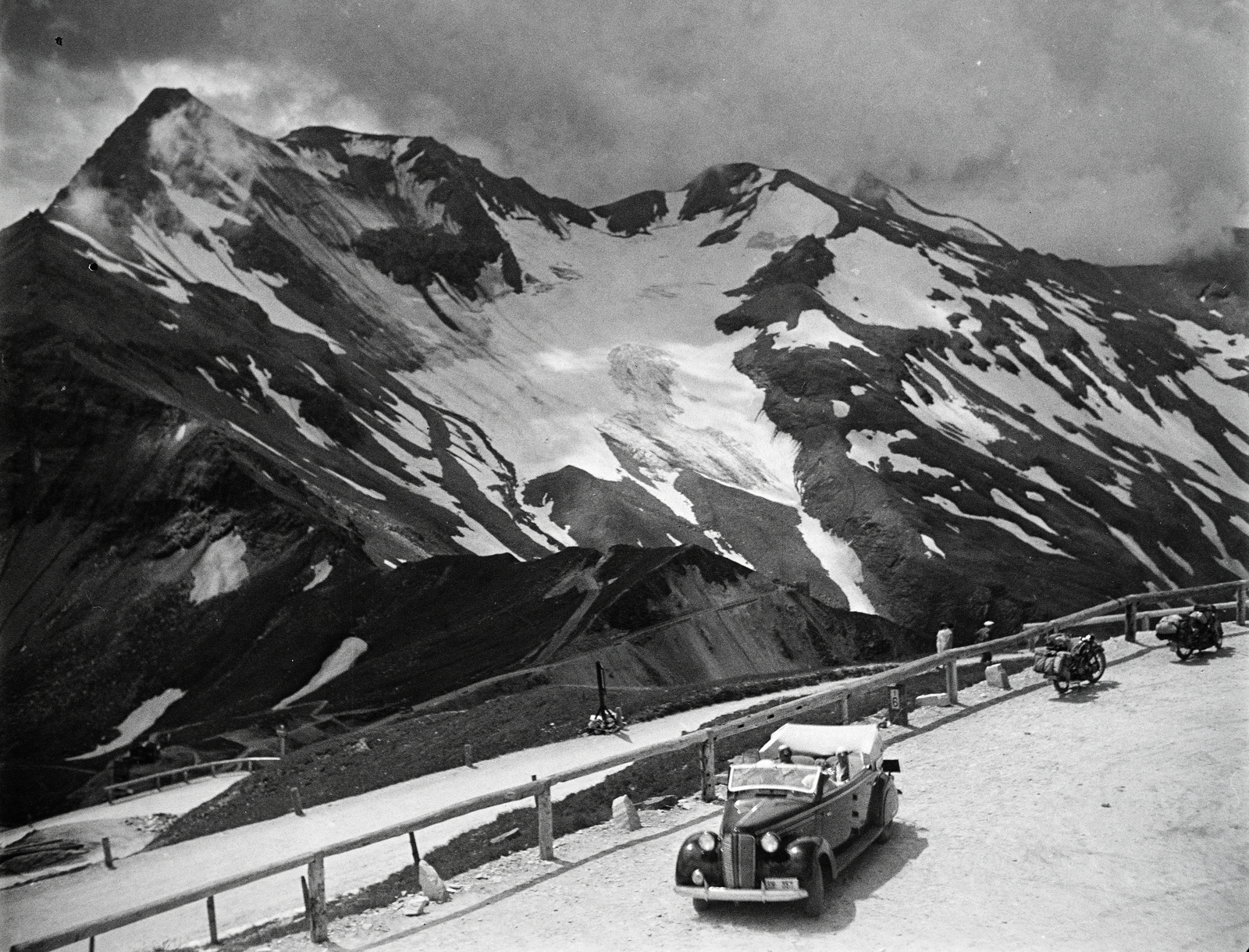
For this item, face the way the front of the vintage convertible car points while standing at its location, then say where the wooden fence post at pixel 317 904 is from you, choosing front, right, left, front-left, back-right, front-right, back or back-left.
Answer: front-right

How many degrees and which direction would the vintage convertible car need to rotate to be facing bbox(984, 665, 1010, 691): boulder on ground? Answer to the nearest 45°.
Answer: approximately 180°

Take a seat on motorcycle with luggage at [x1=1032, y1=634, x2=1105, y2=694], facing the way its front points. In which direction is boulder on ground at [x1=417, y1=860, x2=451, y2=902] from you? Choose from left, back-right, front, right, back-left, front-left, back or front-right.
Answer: back

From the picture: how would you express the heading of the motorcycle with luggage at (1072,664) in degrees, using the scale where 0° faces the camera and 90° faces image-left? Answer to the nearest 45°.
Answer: approximately 225°

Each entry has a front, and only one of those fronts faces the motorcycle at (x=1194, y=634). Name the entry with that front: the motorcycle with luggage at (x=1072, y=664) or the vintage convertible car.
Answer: the motorcycle with luggage

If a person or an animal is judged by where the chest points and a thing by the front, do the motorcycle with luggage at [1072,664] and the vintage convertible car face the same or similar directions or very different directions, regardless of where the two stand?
very different directions

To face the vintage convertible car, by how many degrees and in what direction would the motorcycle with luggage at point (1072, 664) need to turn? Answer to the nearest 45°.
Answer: approximately 135° to its right

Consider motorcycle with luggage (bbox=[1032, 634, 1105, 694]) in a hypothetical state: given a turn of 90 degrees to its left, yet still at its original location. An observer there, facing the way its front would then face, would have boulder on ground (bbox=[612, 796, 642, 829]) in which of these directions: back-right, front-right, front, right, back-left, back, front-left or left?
left

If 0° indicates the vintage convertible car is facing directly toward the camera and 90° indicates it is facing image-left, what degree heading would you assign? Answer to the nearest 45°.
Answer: approximately 45°

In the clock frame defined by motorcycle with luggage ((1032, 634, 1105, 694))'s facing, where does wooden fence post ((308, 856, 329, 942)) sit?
The wooden fence post is roughly at 6 o'clock from the motorcycle with luggage.
